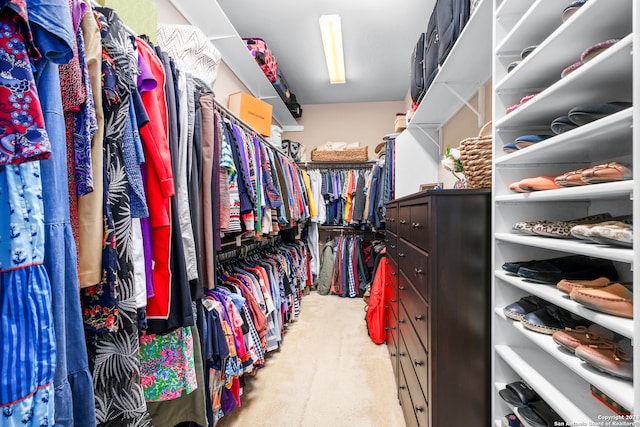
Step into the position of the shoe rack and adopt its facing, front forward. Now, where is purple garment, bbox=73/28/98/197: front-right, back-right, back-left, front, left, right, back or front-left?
front

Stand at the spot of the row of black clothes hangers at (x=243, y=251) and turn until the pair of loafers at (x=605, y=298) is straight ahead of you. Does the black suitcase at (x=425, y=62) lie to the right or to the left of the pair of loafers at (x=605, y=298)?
left

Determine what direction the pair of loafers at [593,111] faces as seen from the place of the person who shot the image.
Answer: facing the viewer and to the left of the viewer

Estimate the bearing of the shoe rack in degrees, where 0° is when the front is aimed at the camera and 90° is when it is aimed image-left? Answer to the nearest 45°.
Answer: approximately 45°

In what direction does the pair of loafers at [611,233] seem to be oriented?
to the viewer's left

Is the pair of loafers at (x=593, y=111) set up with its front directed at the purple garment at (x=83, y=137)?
yes

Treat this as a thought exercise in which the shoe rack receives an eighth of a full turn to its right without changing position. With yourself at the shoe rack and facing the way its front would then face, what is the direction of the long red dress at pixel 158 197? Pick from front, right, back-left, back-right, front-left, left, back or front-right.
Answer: front-left

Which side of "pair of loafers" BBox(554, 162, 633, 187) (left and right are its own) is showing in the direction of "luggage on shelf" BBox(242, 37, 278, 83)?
front

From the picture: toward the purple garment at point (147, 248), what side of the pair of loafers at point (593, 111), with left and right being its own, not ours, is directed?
front

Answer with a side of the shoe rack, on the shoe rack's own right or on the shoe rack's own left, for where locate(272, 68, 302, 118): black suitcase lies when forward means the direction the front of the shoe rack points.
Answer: on the shoe rack's own right

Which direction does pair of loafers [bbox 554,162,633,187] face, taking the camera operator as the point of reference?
facing to the left of the viewer

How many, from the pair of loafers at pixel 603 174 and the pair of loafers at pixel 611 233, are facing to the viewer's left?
2

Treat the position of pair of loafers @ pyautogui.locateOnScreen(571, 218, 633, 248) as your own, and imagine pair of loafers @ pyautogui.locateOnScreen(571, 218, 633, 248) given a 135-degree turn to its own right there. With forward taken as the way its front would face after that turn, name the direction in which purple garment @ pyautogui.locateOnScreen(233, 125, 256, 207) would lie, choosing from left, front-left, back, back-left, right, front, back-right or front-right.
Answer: back-left

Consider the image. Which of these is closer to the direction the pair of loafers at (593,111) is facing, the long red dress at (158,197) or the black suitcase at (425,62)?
the long red dress
